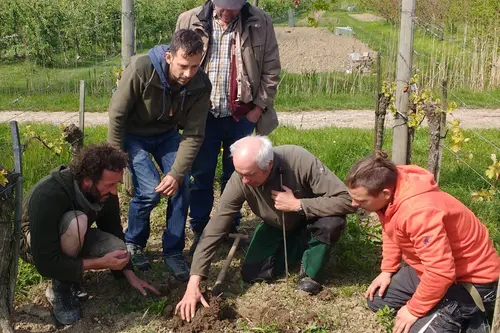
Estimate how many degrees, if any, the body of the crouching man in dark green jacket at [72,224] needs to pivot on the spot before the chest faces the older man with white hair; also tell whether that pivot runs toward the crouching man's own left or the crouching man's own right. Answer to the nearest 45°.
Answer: approximately 45° to the crouching man's own left

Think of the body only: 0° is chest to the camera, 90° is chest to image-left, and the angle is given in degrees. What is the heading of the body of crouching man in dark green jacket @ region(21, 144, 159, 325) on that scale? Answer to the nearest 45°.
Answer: approximately 315°

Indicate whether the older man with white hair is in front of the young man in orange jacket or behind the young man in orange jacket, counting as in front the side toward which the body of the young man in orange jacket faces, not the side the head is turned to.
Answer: in front

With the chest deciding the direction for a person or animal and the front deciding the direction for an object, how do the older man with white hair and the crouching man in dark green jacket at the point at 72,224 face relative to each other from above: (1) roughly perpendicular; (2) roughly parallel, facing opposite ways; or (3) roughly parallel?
roughly perpendicular

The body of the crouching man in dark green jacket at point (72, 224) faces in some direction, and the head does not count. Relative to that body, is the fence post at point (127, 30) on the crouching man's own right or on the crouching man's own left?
on the crouching man's own left

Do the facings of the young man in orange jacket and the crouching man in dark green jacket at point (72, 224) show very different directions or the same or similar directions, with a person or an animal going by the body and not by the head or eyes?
very different directions

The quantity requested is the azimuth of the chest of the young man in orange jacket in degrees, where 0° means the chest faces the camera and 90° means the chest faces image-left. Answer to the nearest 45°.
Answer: approximately 90°

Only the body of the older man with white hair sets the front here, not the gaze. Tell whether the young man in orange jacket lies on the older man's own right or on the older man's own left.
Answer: on the older man's own left

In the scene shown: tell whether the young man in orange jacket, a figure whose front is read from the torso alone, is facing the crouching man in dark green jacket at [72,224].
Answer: yes

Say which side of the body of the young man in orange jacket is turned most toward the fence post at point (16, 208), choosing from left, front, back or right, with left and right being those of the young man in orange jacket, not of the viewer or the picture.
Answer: front

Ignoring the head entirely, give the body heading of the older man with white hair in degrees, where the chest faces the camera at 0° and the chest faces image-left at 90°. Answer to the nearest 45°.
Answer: approximately 45°

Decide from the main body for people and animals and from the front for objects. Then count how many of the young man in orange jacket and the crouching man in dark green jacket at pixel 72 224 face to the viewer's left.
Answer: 1
